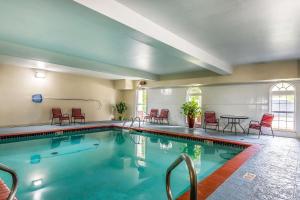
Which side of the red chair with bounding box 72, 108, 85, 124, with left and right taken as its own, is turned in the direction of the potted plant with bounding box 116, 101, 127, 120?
left

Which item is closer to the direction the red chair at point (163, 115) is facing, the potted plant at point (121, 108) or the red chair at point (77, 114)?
the red chair

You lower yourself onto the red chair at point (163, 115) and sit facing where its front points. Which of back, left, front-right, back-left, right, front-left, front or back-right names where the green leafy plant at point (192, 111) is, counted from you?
left

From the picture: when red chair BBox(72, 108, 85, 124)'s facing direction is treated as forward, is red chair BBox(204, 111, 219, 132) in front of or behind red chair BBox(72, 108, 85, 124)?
in front

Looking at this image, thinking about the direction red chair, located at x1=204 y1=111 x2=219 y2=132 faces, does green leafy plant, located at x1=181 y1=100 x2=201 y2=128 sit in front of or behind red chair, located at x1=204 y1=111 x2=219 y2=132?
behind

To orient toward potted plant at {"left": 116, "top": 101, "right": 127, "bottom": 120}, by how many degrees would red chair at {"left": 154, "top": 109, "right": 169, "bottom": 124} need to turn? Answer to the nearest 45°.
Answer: approximately 90° to its right

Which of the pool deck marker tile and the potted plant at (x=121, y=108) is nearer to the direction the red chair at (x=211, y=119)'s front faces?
the pool deck marker tile

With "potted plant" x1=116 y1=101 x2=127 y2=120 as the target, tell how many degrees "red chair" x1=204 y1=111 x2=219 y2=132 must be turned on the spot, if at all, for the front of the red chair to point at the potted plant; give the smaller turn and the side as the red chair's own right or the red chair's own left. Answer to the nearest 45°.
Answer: approximately 135° to the red chair's own right

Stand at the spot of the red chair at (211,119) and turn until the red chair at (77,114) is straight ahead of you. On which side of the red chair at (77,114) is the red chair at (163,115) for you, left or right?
right

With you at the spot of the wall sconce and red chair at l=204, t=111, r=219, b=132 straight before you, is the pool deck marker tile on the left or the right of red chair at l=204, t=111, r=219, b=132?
right

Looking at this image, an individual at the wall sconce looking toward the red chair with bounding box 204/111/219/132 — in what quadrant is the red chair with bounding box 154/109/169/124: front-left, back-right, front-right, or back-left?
front-left

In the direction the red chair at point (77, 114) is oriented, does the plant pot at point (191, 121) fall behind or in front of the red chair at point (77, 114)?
in front

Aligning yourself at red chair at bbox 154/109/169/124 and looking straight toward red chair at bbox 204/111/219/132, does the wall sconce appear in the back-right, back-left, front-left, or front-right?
back-right

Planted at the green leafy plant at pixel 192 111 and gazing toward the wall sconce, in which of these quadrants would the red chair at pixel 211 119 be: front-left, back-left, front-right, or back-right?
back-left

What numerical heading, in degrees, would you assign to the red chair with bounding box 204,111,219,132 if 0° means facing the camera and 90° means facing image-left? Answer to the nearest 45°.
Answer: approximately 315°
